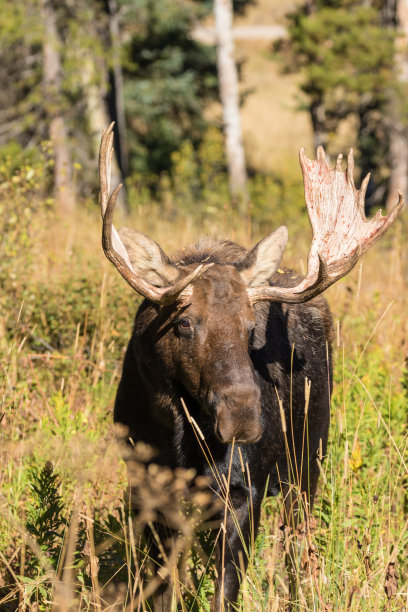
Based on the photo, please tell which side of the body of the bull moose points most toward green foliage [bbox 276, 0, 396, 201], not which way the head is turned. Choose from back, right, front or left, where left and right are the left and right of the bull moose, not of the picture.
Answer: back

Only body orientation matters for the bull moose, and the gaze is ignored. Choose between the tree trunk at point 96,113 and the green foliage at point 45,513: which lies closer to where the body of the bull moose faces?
the green foliage

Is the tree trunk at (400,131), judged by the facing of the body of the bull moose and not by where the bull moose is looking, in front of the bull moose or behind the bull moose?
behind

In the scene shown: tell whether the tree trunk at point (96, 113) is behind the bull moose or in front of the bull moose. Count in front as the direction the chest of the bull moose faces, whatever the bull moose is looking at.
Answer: behind

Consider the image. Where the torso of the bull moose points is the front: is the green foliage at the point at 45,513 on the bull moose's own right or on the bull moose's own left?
on the bull moose's own right

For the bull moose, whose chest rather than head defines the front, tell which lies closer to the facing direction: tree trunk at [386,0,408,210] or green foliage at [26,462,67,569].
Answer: the green foliage

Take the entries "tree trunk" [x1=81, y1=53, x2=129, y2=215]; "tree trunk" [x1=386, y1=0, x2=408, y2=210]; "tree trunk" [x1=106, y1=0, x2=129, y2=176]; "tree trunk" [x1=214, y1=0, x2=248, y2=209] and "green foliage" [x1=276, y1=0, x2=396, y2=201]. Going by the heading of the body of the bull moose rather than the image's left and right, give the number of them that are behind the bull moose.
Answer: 5

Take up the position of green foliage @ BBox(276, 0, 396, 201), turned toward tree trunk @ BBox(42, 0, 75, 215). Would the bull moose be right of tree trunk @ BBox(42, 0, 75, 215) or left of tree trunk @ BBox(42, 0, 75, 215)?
left

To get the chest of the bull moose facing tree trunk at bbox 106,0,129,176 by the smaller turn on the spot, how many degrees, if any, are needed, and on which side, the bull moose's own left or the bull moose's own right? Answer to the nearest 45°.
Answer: approximately 180°

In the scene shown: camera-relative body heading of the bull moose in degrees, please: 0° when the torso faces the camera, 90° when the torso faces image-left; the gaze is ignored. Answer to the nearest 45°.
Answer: approximately 0°

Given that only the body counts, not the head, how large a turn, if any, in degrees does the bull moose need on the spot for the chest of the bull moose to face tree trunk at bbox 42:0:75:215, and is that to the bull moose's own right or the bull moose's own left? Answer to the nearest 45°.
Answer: approximately 180°

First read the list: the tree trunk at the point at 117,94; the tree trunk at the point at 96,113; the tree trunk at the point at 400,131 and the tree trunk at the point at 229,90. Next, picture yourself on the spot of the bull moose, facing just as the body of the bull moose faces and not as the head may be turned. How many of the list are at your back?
4
